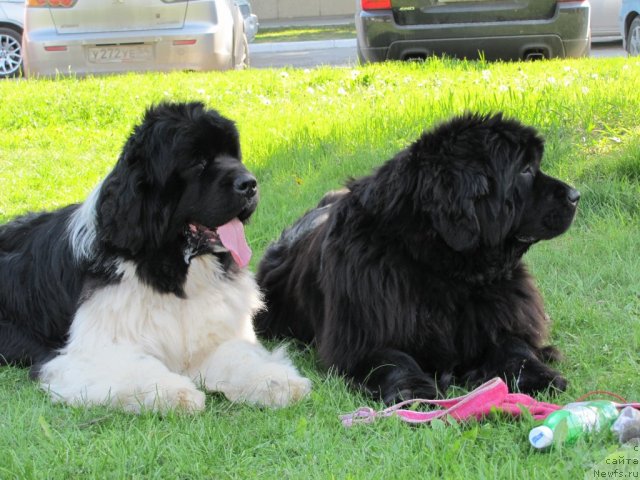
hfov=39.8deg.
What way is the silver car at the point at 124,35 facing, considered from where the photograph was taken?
facing away from the viewer

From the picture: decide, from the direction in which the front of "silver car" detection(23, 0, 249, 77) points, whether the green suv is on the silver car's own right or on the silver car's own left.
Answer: on the silver car's own right

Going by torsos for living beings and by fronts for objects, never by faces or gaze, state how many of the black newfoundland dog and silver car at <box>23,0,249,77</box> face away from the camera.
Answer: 1

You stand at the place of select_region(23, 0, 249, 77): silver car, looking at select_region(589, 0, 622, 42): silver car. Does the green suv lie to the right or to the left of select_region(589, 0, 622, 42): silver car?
right

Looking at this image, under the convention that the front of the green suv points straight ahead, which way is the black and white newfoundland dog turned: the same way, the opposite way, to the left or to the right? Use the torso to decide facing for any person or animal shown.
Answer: to the right

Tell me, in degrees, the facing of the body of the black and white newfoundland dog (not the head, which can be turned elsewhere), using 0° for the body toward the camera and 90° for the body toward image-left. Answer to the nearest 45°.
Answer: approximately 315°

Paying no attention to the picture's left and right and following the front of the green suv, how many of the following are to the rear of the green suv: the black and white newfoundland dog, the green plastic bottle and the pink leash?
3

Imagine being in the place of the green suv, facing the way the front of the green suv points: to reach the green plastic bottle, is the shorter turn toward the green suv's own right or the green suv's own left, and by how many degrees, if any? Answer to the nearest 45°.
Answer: approximately 180°

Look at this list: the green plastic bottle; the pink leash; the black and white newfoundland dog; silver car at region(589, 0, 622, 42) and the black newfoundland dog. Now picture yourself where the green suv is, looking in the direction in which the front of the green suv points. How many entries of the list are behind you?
4

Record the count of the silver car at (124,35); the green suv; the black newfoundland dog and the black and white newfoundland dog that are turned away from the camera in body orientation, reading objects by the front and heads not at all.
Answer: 2

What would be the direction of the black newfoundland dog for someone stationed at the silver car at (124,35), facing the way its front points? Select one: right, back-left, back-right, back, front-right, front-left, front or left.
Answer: back

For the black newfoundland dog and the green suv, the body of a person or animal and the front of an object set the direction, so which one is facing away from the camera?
the green suv

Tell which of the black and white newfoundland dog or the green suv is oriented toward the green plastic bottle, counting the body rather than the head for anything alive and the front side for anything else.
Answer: the black and white newfoundland dog

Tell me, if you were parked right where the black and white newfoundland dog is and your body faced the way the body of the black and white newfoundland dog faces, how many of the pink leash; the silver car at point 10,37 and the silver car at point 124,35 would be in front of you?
1

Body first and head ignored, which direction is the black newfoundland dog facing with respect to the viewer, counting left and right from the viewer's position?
facing the viewer and to the right of the viewer

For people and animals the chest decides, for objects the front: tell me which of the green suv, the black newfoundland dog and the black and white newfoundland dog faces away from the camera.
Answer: the green suv

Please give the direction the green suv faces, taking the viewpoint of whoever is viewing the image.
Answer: facing away from the viewer

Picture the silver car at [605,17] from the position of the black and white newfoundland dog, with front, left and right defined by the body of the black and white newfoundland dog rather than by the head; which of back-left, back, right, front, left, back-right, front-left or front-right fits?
left

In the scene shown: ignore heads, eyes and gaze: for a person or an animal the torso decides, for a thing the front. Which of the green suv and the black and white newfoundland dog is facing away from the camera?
the green suv

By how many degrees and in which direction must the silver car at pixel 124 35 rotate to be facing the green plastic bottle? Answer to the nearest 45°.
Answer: approximately 180°
